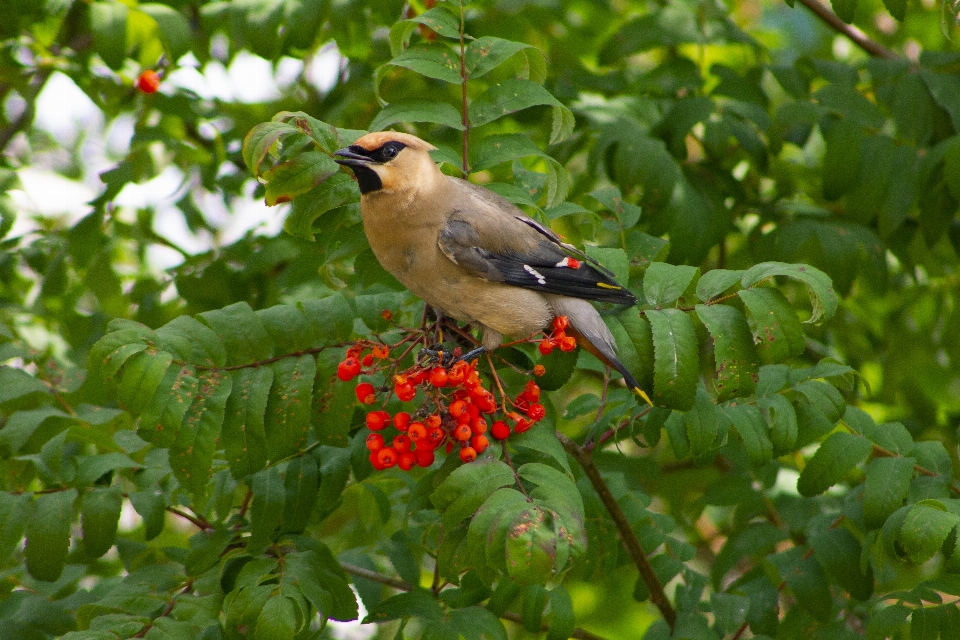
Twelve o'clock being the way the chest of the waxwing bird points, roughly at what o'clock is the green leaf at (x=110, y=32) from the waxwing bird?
The green leaf is roughly at 1 o'clock from the waxwing bird.

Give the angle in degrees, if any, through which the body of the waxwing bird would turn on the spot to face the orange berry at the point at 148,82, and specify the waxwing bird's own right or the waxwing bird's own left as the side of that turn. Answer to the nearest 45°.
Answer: approximately 45° to the waxwing bird's own right

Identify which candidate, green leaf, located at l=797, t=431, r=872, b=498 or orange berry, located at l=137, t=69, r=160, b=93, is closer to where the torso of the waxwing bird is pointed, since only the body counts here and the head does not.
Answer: the orange berry

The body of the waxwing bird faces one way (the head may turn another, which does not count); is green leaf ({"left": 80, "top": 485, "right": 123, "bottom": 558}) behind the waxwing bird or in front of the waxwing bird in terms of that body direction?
in front

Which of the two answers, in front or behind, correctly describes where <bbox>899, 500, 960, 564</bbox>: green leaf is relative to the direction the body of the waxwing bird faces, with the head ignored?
behind

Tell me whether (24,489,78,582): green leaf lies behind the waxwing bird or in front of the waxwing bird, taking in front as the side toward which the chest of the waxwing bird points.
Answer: in front

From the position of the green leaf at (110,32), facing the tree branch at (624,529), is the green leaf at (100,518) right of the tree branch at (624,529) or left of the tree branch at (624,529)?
right

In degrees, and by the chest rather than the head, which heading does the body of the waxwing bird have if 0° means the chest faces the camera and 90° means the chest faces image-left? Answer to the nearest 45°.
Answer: approximately 90°

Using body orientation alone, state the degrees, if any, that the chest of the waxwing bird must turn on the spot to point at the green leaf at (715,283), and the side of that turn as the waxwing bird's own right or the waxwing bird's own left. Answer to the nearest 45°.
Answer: approximately 135° to the waxwing bird's own left
